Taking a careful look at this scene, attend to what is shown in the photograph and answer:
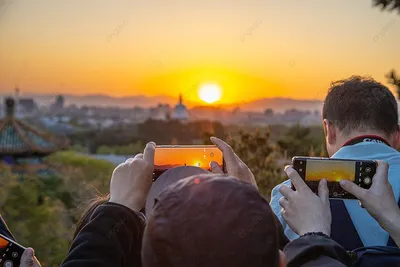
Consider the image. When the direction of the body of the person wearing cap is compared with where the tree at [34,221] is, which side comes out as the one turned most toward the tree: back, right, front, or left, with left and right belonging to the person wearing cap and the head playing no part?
front

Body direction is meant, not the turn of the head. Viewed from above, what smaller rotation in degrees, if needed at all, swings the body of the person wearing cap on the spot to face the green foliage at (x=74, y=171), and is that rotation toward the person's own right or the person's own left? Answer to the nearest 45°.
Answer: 0° — they already face it

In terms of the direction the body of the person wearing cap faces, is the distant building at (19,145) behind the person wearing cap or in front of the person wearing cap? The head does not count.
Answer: in front

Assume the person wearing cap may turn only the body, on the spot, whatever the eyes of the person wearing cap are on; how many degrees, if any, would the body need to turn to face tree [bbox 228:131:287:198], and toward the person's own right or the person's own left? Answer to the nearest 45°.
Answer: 0° — they already face it

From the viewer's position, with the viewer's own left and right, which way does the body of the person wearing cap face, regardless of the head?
facing away from the viewer

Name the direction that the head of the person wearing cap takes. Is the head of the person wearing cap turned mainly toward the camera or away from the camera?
away from the camera

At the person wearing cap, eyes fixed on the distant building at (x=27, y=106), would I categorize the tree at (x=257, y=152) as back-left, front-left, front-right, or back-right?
front-right
